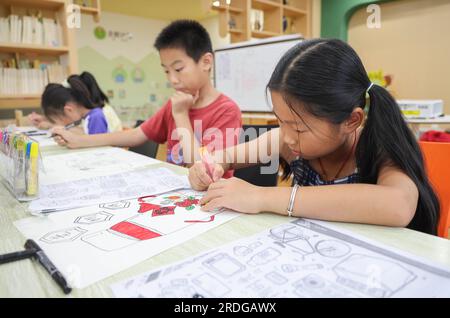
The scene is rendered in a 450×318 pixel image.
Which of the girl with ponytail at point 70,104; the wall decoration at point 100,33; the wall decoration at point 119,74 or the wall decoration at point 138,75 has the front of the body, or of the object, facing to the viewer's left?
the girl with ponytail

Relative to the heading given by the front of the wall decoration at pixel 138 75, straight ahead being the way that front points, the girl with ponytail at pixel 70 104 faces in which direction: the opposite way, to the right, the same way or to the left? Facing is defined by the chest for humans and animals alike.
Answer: to the right

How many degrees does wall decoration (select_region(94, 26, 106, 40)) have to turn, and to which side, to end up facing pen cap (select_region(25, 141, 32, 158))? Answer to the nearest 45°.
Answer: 0° — it already faces it

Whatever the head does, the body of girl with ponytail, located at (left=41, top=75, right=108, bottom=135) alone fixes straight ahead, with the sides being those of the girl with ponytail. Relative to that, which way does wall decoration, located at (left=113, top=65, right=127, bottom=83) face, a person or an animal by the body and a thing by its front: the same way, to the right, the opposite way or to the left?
to the left

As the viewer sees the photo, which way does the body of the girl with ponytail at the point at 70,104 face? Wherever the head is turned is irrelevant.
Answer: to the viewer's left

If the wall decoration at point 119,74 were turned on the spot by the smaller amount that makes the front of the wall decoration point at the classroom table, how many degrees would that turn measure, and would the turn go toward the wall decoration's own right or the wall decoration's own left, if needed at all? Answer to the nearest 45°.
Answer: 0° — it already faces it
